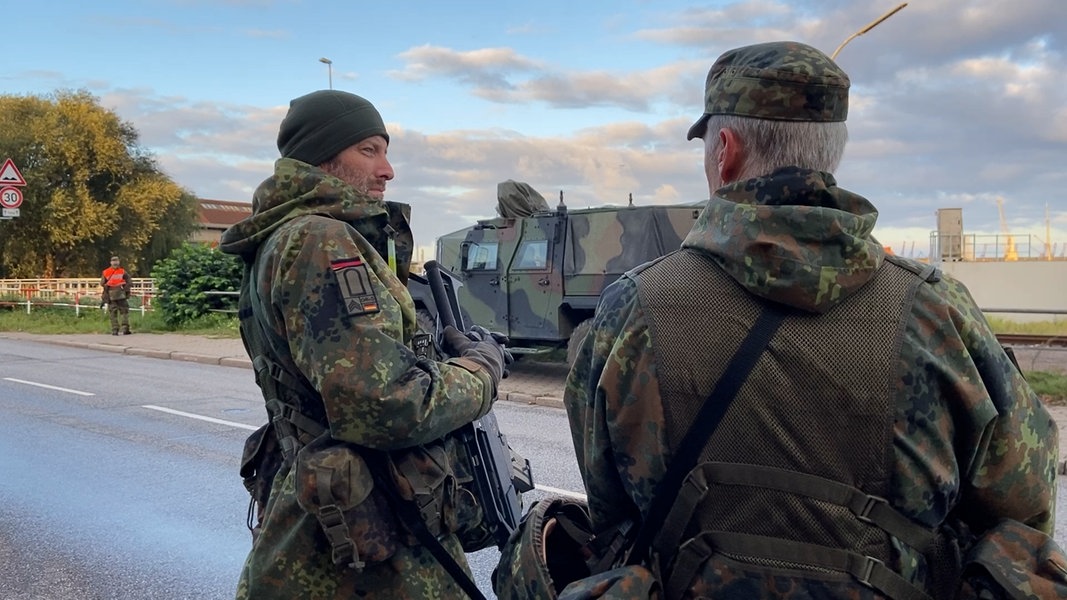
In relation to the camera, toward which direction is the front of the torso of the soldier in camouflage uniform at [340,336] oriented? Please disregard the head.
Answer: to the viewer's right

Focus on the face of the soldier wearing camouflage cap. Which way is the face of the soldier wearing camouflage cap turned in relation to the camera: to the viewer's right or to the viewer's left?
to the viewer's left

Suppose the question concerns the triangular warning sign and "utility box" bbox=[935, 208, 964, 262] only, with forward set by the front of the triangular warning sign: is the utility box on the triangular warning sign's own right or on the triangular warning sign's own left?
on the triangular warning sign's own left

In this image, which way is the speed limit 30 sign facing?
toward the camera

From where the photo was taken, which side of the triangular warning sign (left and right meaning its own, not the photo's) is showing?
front

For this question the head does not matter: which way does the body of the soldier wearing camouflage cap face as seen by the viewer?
away from the camera

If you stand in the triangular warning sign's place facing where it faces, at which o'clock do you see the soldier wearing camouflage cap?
The soldier wearing camouflage cap is roughly at 12 o'clock from the triangular warning sign.

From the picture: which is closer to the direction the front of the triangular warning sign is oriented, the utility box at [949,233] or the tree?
the utility box

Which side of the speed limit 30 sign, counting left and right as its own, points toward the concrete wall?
left

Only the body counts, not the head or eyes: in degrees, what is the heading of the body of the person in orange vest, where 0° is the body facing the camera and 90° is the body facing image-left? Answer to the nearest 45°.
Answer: approximately 0°

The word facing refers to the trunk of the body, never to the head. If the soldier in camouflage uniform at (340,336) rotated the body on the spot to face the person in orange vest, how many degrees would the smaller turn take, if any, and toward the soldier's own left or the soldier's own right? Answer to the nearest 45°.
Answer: approximately 90° to the soldier's own left

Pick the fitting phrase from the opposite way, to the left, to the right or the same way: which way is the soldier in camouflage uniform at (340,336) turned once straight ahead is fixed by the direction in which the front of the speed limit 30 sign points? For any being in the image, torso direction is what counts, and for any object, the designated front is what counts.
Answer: to the left
